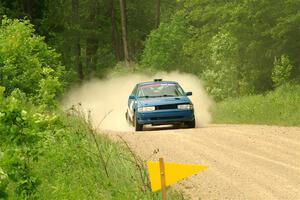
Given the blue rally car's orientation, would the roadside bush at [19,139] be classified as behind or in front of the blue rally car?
in front

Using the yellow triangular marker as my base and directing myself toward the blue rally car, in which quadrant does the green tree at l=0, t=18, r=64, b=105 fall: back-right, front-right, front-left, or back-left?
front-left

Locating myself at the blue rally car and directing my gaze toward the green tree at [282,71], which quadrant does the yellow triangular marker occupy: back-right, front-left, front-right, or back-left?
back-right

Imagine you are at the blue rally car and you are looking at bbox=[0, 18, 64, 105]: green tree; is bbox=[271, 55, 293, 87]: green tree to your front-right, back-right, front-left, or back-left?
back-right

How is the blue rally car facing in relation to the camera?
toward the camera

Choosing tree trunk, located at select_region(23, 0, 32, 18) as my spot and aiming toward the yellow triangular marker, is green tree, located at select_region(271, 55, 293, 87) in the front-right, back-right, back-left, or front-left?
front-left

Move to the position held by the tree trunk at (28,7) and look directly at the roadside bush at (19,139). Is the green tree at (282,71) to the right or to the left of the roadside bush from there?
left

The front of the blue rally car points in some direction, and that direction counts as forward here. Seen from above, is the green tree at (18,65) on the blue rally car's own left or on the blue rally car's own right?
on the blue rally car's own right

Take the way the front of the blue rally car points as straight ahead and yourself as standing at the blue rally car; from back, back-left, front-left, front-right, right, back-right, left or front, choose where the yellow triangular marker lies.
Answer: front
